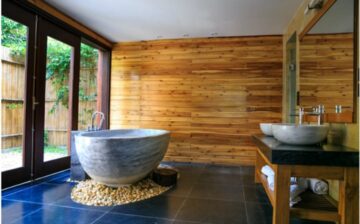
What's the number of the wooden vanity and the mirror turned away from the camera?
0

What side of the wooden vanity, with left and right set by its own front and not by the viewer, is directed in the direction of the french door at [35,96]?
front

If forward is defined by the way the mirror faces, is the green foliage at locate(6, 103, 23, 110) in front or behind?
in front

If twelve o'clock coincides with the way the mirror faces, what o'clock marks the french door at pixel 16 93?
The french door is roughly at 1 o'clock from the mirror.

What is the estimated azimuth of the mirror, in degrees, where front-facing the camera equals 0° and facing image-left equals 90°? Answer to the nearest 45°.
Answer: approximately 45°

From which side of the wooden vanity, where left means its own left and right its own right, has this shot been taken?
left

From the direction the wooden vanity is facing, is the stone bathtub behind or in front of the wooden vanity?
in front
